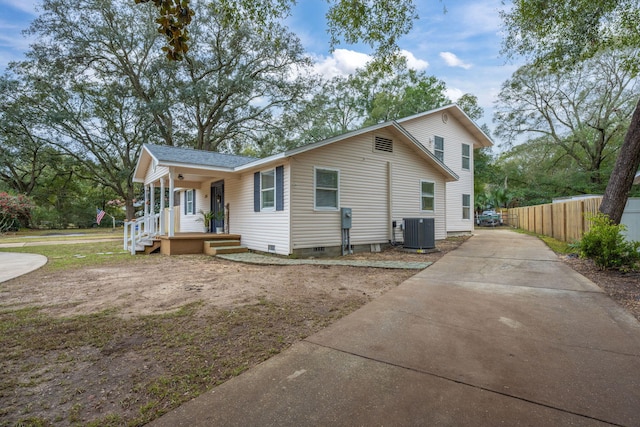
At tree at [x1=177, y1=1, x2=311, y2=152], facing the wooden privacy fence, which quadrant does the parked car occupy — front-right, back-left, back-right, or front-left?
front-left

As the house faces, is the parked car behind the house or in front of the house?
behind

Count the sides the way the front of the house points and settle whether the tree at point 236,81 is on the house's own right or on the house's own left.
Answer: on the house's own right

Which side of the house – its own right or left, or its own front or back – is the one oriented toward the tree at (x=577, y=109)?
back

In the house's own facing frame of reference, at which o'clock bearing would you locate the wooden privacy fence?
The wooden privacy fence is roughly at 7 o'clock from the house.

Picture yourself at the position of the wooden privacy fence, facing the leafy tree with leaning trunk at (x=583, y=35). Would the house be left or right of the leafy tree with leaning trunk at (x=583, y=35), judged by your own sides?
right

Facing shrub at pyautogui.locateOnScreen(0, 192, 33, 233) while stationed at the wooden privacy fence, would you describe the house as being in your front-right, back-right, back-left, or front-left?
front-left

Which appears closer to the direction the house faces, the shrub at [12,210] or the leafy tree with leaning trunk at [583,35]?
the shrub

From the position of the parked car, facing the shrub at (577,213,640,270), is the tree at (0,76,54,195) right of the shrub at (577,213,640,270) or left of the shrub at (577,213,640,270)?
right

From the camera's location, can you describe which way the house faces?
facing the viewer and to the left of the viewer

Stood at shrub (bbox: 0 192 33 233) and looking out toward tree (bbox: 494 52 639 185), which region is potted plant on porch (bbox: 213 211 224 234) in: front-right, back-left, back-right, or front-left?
front-right

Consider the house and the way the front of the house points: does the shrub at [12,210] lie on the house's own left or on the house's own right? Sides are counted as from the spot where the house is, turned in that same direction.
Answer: on the house's own right
